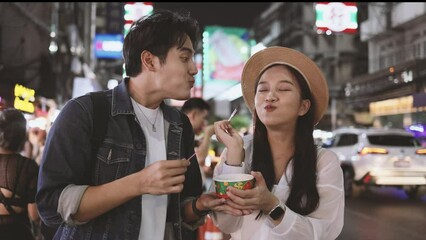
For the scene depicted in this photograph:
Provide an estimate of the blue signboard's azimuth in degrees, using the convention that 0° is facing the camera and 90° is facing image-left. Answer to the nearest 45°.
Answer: approximately 0°

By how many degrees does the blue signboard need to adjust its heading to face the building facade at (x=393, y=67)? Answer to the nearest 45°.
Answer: approximately 90° to its left

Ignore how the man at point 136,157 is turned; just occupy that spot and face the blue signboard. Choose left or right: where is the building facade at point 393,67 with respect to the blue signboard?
right

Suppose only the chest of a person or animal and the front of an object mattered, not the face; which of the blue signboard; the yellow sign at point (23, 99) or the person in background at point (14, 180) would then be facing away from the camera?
the person in background

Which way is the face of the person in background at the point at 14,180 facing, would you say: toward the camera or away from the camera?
away from the camera

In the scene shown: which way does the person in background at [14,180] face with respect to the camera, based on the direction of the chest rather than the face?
away from the camera

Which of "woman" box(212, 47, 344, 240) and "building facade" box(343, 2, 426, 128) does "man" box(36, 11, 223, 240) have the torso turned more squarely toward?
the woman

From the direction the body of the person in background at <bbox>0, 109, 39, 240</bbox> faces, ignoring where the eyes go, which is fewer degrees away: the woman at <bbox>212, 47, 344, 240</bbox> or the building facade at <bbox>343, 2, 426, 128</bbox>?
the building facade

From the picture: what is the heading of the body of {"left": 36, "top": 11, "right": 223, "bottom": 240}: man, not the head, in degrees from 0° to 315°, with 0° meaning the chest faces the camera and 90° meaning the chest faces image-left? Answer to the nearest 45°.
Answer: approximately 315°

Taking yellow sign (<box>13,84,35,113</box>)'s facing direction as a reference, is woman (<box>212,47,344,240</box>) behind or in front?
in front

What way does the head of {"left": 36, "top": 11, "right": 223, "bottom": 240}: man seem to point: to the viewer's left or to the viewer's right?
to the viewer's right

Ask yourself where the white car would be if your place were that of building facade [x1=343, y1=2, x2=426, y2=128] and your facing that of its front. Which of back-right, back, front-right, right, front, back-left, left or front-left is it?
front-left

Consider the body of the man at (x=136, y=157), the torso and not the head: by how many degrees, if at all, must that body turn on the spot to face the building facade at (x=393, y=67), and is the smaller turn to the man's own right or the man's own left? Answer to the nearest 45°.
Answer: approximately 90° to the man's own left
